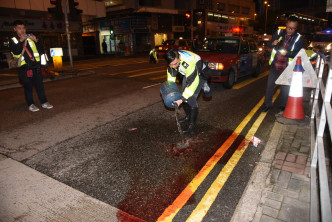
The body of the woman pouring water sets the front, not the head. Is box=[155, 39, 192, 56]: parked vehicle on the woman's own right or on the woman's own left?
on the woman's own right

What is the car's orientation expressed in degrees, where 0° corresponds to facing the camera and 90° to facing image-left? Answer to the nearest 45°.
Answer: approximately 45°

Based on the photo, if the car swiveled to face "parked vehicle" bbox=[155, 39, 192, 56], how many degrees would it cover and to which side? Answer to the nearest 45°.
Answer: approximately 90° to its right

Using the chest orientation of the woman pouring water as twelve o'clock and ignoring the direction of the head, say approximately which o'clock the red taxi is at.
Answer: The red taxi is roughly at 5 o'clock from the woman pouring water.

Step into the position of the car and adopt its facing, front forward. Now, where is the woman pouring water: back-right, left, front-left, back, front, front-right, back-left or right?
front-left

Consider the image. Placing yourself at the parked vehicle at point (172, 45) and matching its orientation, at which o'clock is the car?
The car is roughly at 10 o'clock from the parked vehicle.

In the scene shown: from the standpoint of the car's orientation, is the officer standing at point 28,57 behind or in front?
in front

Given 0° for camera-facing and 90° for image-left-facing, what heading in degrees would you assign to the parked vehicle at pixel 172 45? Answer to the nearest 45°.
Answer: approximately 45°

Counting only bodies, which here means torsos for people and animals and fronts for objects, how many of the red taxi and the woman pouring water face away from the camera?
0
